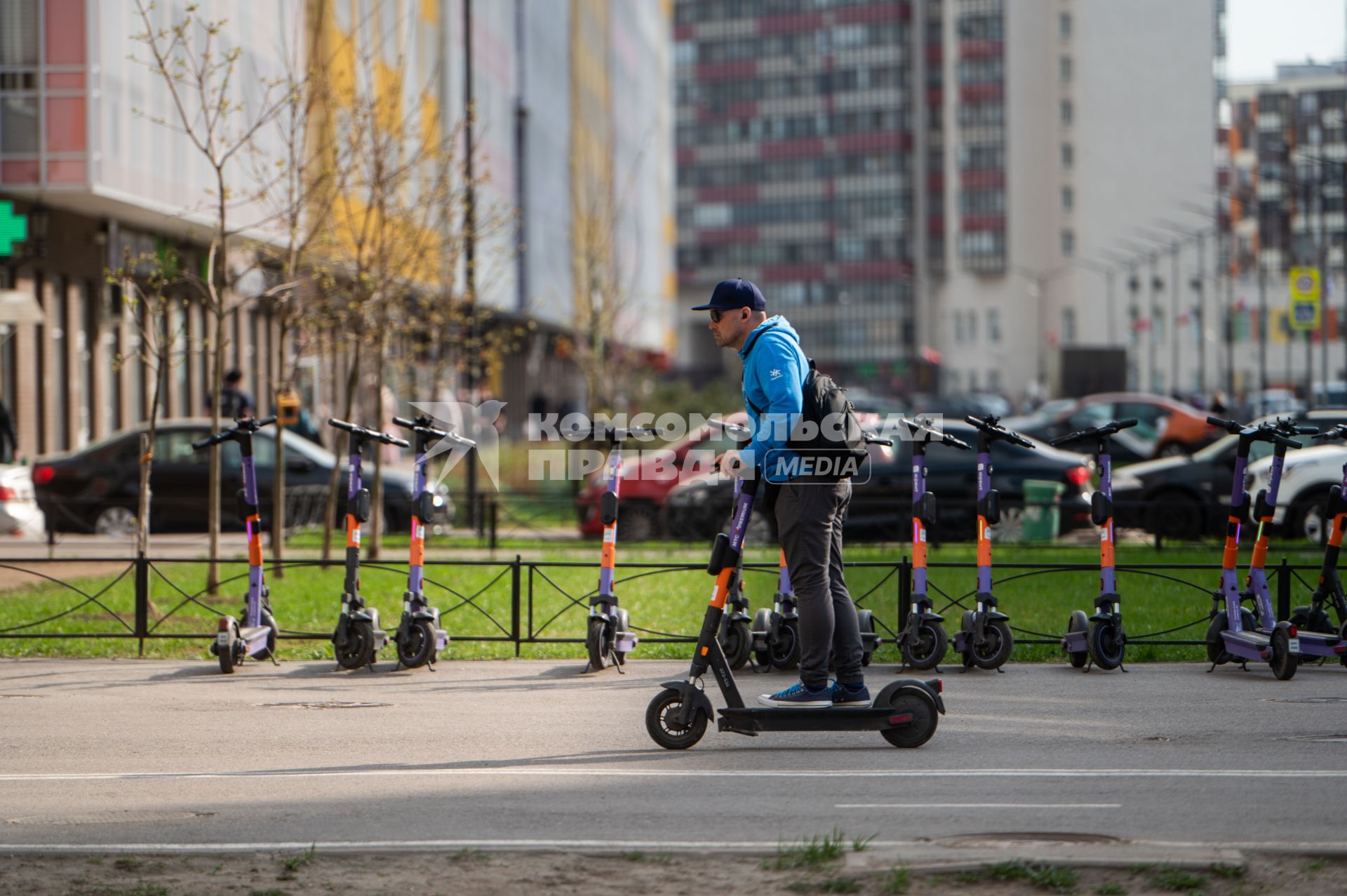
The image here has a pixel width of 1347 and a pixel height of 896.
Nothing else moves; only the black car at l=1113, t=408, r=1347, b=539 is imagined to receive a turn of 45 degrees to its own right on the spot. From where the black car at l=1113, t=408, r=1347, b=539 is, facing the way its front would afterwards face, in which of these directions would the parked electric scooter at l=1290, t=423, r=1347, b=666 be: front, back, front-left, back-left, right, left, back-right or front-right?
back-left

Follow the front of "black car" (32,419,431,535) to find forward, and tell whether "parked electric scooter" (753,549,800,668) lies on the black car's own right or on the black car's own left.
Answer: on the black car's own right

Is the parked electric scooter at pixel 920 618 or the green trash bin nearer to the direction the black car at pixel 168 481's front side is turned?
the green trash bin

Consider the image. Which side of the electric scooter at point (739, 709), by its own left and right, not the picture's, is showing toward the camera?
left

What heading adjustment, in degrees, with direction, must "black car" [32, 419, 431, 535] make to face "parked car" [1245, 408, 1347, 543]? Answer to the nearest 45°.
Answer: approximately 45° to its right

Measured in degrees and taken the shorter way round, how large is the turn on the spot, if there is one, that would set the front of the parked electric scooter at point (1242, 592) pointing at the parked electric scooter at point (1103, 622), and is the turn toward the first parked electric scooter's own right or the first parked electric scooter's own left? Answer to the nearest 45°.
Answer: approximately 45° to the first parked electric scooter's own left

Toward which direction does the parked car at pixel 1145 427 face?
to the viewer's left
